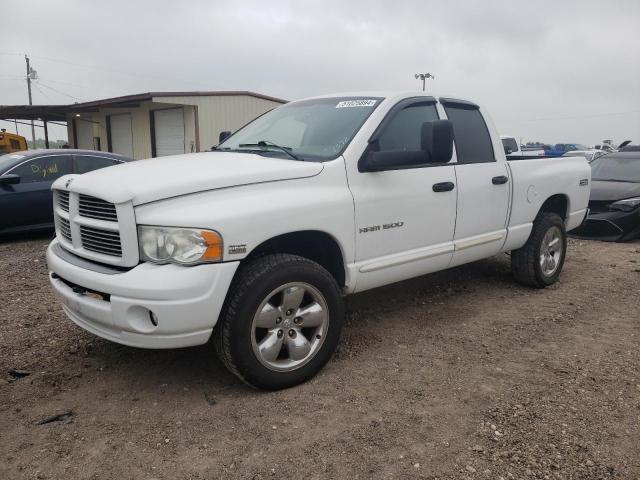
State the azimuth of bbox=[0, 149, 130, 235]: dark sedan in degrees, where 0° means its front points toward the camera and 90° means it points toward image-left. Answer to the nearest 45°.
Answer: approximately 45°

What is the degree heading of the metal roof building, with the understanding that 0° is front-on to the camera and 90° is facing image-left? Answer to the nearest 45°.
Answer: approximately 45°

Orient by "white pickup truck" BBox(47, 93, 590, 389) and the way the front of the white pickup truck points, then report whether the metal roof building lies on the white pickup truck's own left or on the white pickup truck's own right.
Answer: on the white pickup truck's own right

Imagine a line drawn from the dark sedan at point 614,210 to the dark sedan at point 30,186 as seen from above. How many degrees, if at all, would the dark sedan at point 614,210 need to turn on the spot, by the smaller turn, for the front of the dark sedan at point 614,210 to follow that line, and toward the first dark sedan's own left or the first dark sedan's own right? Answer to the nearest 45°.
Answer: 0° — it already faces it

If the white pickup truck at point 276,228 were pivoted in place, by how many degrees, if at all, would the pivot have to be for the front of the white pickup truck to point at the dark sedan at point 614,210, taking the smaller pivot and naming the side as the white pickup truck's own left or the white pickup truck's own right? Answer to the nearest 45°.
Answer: approximately 180°

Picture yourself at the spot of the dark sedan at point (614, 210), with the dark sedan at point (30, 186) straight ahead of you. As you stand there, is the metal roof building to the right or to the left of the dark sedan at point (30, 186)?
right

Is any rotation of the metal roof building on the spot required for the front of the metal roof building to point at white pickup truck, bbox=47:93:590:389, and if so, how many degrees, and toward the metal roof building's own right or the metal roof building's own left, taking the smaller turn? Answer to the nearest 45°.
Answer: approximately 45° to the metal roof building's own left
